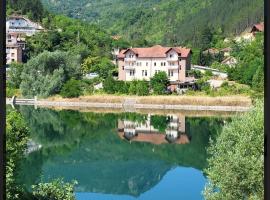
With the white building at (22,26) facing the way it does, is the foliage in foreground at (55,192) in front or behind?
in front

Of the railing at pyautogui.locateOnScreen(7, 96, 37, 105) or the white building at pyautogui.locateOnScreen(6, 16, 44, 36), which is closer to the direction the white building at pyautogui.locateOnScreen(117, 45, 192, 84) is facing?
the railing

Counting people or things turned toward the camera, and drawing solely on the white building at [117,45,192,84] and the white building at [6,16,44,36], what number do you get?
2

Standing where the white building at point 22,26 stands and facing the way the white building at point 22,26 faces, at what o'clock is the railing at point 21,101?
The railing is roughly at 12 o'clock from the white building.

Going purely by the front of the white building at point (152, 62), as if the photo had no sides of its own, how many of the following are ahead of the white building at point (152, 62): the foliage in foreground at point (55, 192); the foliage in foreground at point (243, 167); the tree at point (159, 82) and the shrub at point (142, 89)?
4

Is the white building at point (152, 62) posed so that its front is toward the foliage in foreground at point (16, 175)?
yes

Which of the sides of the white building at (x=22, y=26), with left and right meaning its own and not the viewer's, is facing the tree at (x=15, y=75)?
front

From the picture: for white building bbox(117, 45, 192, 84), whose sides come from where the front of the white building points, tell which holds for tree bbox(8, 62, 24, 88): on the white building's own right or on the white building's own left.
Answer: on the white building's own right

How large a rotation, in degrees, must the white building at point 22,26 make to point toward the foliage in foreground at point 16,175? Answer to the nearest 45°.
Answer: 0° — it already faces it

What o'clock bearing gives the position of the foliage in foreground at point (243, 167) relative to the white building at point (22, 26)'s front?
The foliage in foreground is roughly at 12 o'clock from the white building.

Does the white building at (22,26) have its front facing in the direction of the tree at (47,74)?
yes

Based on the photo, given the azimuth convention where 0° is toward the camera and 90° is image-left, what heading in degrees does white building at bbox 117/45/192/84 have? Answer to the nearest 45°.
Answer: approximately 0°
